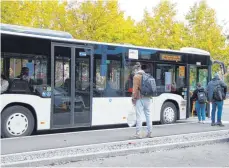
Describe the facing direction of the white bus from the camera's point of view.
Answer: facing away from the viewer and to the right of the viewer

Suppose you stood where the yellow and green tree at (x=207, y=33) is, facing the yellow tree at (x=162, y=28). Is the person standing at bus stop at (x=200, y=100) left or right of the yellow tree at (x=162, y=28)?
left

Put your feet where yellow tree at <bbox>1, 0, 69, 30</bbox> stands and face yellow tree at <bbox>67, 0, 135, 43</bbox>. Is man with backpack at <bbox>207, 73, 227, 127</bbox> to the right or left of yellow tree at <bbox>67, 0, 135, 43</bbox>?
right

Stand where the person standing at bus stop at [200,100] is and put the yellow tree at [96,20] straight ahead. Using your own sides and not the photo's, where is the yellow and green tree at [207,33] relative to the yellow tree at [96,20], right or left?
right

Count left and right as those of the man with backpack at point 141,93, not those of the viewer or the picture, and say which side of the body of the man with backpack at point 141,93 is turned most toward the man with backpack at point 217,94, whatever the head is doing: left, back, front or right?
right

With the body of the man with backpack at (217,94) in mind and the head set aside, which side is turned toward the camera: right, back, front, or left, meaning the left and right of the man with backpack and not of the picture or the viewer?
back

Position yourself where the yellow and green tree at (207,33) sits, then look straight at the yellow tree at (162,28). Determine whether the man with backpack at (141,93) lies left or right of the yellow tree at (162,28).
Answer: left
